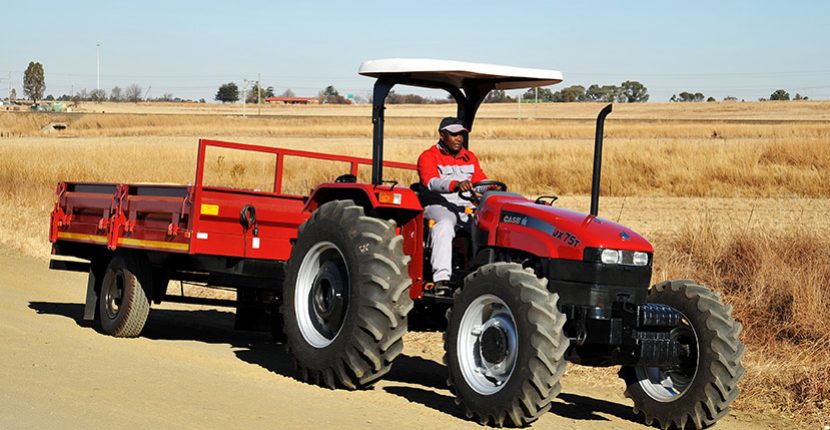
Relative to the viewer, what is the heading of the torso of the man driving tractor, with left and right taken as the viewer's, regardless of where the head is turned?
facing the viewer and to the right of the viewer

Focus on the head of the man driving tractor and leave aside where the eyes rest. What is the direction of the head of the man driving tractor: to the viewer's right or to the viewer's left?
to the viewer's right
